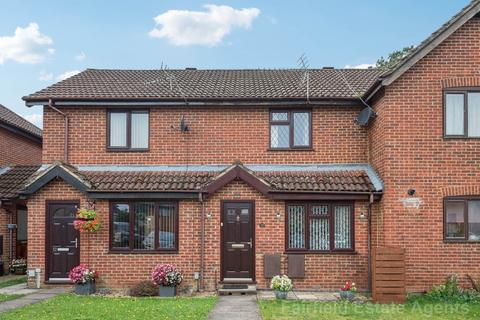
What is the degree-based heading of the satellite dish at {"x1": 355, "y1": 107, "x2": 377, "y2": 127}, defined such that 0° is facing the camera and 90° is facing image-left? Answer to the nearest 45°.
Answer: approximately 45°

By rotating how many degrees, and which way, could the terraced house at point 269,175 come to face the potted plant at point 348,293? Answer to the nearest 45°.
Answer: approximately 45° to its left

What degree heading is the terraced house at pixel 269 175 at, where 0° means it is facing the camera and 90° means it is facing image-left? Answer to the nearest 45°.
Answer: approximately 0°

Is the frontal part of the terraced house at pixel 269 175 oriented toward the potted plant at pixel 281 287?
yes

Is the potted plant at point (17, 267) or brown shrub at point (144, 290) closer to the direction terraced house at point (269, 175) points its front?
the brown shrub

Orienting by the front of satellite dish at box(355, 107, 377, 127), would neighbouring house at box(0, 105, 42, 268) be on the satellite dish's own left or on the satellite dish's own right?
on the satellite dish's own right
